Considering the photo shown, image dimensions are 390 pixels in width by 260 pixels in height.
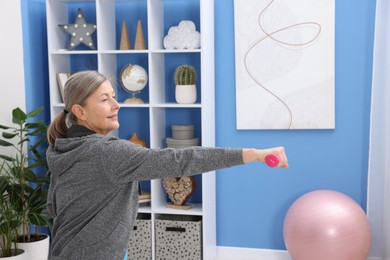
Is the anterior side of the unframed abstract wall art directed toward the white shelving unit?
no

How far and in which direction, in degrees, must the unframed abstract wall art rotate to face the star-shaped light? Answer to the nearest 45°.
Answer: approximately 90° to its right

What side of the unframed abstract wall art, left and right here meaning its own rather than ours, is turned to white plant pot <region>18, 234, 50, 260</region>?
right

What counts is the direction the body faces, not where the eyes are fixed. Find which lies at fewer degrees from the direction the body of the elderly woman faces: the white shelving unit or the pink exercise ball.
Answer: the pink exercise ball

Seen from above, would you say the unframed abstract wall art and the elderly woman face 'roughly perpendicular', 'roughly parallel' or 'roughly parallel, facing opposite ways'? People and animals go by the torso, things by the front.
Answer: roughly perpendicular

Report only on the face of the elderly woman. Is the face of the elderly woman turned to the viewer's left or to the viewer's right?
to the viewer's right

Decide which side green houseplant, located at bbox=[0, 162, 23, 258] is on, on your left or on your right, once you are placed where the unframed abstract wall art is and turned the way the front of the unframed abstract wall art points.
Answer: on your right

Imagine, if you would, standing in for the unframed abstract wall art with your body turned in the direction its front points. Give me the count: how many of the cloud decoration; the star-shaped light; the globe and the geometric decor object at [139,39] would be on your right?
4

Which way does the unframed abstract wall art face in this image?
toward the camera

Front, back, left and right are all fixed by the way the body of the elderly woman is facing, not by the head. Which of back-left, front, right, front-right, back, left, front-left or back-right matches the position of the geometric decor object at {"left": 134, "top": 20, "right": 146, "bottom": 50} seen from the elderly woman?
left

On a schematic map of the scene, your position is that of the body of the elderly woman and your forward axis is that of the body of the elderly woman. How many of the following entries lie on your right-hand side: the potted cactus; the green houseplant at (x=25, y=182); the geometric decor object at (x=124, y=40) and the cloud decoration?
0

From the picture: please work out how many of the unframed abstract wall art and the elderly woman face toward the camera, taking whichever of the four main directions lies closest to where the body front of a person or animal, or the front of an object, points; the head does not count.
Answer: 1

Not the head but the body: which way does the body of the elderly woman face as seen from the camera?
to the viewer's right

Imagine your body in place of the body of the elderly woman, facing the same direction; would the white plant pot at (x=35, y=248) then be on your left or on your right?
on your left

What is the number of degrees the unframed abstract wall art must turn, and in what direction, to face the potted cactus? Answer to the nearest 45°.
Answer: approximately 90° to its right
